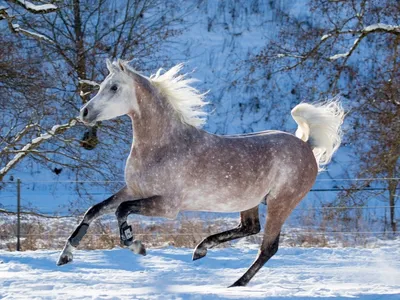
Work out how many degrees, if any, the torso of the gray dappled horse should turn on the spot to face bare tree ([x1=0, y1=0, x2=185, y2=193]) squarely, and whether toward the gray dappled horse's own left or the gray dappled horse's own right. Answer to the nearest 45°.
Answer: approximately 90° to the gray dappled horse's own right

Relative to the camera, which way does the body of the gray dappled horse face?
to the viewer's left
